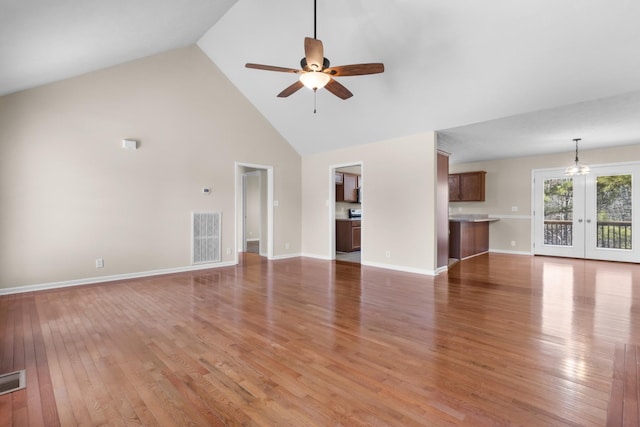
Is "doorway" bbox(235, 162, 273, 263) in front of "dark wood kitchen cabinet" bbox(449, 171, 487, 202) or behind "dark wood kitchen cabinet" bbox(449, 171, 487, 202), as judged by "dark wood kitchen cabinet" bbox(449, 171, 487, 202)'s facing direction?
in front

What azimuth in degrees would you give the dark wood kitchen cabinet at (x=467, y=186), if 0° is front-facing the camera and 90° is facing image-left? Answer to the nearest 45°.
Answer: approximately 45°

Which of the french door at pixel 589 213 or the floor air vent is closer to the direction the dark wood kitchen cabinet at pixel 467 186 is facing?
the floor air vent

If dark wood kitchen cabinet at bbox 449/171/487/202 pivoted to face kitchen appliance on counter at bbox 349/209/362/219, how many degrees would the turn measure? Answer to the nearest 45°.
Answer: approximately 45° to its right

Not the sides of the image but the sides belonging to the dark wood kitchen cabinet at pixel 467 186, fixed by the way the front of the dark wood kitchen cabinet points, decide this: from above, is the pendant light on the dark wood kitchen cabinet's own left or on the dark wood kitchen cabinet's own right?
on the dark wood kitchen cabinet's own left

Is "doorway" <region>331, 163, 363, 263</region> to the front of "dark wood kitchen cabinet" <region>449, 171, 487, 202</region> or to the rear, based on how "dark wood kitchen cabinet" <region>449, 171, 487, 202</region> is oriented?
to the front

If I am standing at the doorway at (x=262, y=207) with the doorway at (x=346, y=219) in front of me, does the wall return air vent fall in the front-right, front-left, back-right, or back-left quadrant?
back-right
